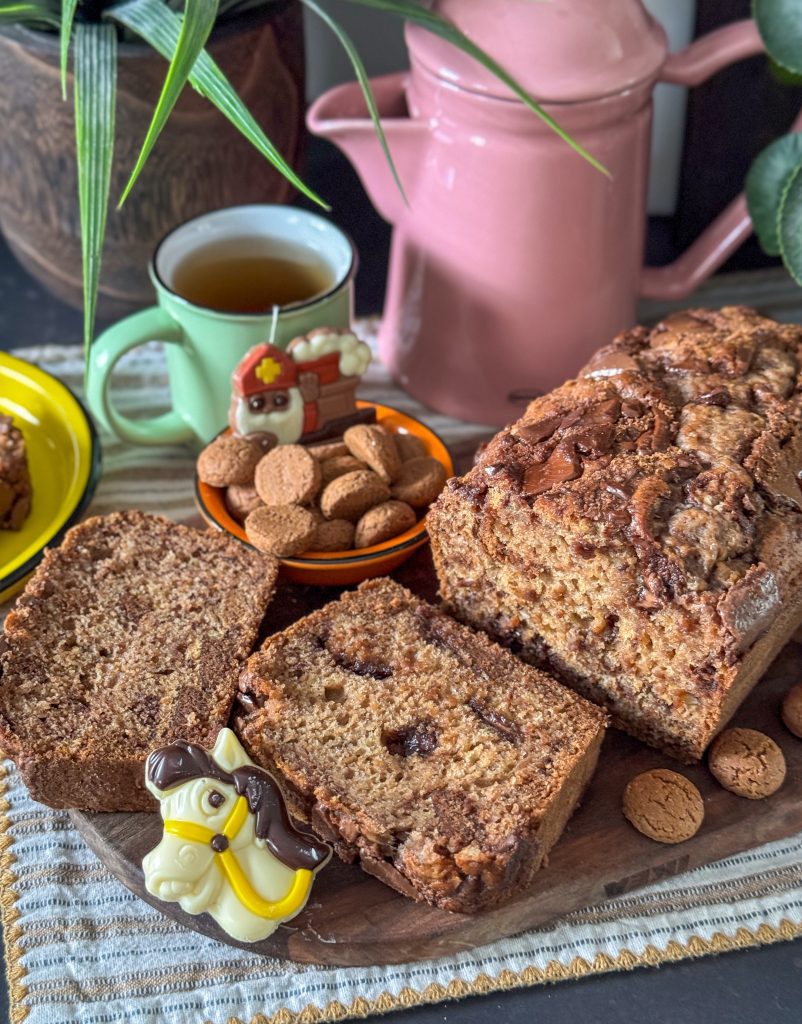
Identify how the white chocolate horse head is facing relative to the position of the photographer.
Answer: facing to the left of the viewer

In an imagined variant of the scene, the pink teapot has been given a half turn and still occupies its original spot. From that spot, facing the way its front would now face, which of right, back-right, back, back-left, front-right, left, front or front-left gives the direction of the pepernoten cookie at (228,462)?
back-right

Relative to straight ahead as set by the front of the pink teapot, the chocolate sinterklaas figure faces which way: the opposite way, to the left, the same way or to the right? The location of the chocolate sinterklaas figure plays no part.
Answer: to the left

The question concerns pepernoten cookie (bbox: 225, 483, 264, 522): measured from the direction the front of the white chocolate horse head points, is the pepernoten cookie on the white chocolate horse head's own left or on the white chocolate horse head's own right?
on the white chocolate horse head's own right

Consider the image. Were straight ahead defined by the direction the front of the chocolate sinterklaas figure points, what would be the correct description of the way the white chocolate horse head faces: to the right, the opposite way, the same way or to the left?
to the right

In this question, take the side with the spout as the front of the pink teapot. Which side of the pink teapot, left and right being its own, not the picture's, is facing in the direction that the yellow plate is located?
front

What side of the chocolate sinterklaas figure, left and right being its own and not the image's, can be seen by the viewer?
front

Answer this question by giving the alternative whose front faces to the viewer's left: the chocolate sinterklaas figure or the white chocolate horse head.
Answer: the white chocolate horse head

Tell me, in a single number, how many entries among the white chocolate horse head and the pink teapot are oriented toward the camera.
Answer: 0

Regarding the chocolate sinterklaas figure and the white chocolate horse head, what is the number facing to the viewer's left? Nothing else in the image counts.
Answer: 1

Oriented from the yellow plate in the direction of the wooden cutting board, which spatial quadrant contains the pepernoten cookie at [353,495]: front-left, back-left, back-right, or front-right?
front-left

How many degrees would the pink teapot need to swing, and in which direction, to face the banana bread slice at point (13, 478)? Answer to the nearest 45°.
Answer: approximately 45° to its left

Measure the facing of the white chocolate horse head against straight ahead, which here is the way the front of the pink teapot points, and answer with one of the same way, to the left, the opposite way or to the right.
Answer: the same way

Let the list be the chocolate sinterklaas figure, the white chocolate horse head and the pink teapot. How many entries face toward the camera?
1

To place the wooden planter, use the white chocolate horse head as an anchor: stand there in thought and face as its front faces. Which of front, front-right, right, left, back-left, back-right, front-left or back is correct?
right

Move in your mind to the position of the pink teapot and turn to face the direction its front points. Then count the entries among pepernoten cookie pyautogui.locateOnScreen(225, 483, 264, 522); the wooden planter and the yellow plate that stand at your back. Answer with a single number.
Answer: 0

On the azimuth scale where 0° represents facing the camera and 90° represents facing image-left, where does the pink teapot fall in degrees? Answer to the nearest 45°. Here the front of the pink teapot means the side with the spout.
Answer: approximately 90°
